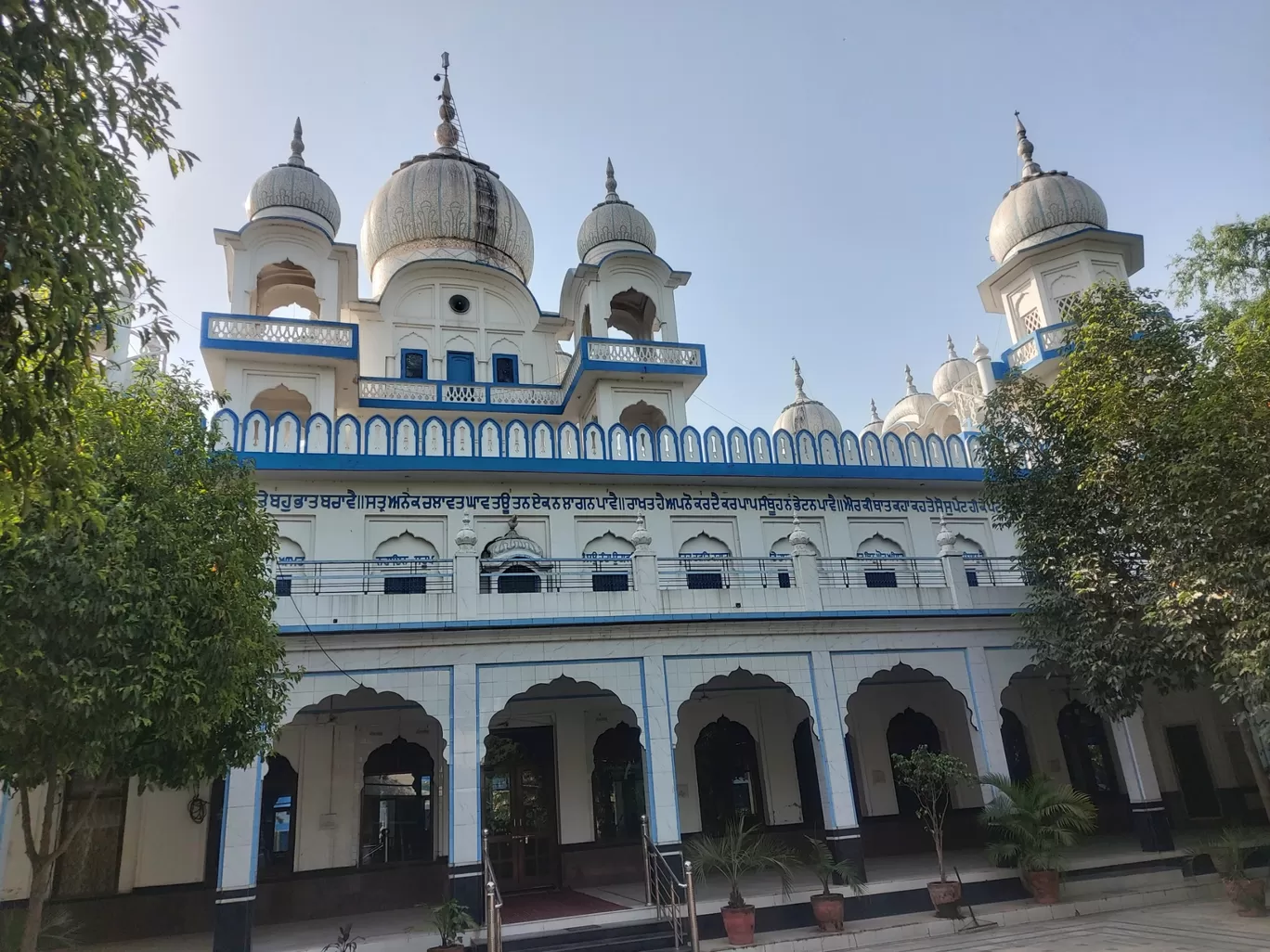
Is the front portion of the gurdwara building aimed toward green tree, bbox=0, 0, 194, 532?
yes

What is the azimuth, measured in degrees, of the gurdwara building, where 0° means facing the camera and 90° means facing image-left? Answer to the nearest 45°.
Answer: approximately 0°

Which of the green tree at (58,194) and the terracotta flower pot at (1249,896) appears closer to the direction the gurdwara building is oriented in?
the green tree

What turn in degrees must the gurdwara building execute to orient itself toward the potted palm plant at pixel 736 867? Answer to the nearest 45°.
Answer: approximately 45° to its left

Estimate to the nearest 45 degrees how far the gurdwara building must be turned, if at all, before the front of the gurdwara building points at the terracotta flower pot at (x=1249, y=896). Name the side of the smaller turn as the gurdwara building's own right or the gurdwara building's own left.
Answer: approximately 90° to the gurdwara building's own left
